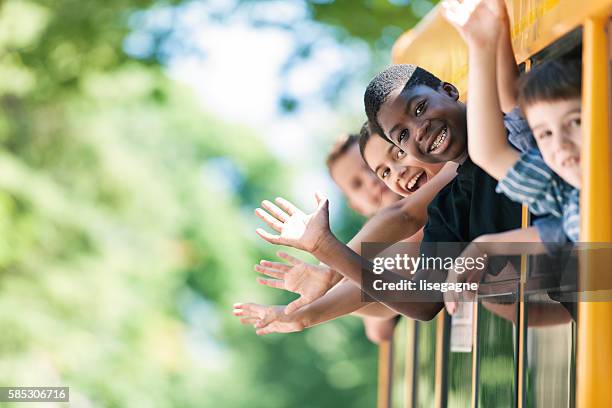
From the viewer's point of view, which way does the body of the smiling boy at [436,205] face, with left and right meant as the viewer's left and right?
facing the viewer and to the left of the viewer
